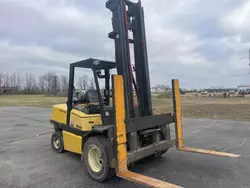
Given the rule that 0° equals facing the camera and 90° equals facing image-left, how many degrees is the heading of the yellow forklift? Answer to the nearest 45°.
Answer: approximately 315°
